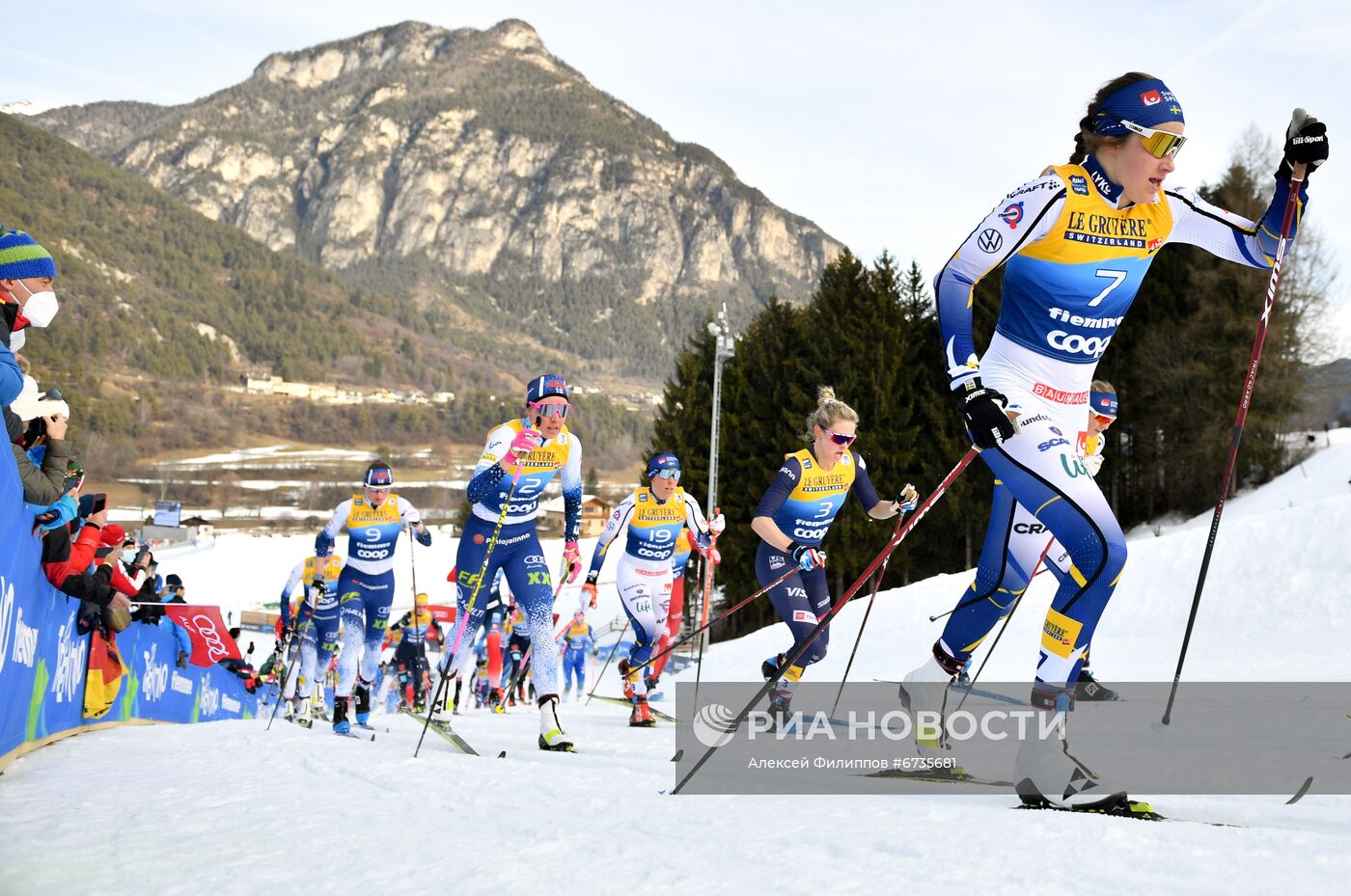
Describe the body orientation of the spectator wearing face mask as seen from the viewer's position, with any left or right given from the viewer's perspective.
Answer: facing to the right of the viewer

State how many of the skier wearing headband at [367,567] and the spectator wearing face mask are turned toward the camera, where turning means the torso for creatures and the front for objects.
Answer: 1

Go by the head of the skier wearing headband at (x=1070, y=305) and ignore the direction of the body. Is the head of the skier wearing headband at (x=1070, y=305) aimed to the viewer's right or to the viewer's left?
to the viewer's right

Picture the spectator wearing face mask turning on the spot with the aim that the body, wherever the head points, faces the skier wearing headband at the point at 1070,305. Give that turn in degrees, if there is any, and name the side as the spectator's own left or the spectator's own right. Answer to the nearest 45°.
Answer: approximately 45° to the spectator's own right

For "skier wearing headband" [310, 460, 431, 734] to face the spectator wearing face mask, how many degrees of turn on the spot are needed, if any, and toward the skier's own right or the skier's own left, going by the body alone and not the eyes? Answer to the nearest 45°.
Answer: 0° — they already face them

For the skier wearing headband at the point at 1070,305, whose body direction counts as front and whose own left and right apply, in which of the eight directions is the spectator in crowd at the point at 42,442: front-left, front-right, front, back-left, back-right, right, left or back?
back-right

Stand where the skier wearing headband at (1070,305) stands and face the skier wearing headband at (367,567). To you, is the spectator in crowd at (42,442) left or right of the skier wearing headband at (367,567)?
left

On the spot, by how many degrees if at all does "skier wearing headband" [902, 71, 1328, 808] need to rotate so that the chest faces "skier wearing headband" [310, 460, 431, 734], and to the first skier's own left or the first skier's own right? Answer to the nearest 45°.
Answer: approximately 180°
